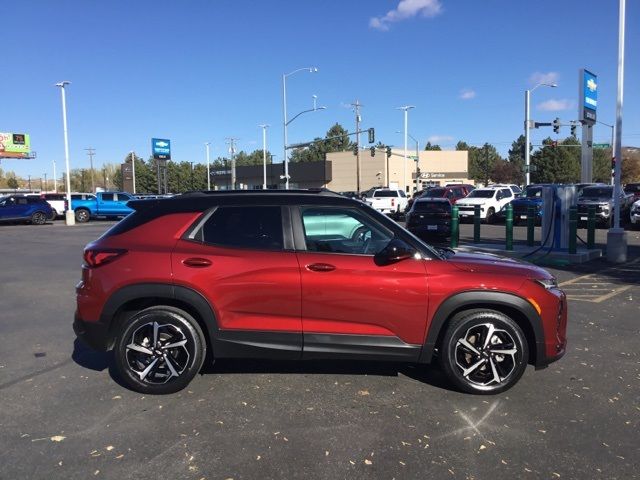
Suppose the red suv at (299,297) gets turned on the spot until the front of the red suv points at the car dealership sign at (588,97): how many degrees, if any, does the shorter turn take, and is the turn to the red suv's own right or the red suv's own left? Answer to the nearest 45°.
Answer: approximately 45° to the red suv's own left

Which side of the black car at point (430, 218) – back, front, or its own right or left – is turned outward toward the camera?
back

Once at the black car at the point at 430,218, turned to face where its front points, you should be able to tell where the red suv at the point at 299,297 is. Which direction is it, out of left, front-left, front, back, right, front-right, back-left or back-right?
back

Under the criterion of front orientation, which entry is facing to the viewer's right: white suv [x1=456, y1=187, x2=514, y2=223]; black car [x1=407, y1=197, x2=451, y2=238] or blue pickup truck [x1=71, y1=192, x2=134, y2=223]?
the blue pickup truck

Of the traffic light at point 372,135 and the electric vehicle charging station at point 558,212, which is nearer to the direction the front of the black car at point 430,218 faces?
the traffic light

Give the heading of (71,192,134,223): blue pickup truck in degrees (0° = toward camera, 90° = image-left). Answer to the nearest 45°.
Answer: approximately 270°

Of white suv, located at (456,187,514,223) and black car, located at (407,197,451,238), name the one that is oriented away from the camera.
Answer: the black car

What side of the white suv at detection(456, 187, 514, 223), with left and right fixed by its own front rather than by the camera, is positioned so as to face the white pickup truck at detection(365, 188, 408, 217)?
right

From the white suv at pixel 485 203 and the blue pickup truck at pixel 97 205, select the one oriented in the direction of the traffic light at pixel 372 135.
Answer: the blue pickup truck

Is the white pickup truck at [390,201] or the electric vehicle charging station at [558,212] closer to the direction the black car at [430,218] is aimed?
the white pickup truck

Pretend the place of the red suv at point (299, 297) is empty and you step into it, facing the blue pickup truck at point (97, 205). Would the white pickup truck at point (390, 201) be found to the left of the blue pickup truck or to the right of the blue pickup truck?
right
